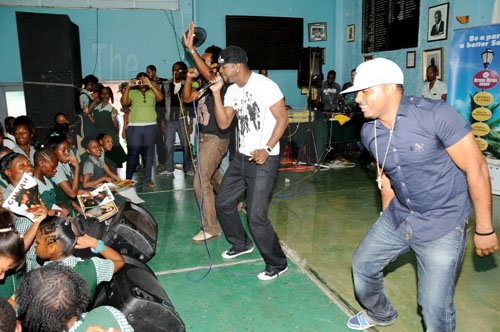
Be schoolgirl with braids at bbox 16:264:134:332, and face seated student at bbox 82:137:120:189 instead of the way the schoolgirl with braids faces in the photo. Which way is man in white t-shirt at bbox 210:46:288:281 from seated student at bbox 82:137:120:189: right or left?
right

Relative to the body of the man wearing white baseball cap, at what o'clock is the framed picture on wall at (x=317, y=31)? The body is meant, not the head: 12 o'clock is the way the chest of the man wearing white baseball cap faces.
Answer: The framed picture on wall is roughly at 4 o'clock from the man wearing white baseball cap.

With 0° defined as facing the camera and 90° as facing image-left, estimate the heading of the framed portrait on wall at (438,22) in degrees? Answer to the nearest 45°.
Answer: approximately 45°

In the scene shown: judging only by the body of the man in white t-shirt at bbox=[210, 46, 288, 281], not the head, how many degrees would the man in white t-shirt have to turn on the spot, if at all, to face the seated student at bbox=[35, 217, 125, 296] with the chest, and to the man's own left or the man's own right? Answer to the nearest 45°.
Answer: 0° — they already face them

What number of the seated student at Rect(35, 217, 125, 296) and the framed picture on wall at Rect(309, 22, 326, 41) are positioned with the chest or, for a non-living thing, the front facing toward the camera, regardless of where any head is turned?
1

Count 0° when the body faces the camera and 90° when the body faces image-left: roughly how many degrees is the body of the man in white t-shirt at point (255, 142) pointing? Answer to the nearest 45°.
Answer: approximately 45°

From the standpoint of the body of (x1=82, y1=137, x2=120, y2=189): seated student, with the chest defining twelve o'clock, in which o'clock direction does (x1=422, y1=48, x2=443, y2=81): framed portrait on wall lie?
The framed portrait on wall is roughly at 10 o'clock from the seated student.

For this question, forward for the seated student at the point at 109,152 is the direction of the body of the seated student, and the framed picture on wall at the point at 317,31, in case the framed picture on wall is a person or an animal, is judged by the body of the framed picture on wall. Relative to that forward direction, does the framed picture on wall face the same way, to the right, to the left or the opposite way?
to the right

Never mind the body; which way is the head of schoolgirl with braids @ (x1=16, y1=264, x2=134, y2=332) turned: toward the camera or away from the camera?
away from the camera

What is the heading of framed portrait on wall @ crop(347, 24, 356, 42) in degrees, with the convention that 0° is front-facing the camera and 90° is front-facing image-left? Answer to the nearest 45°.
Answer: approximately 45°
